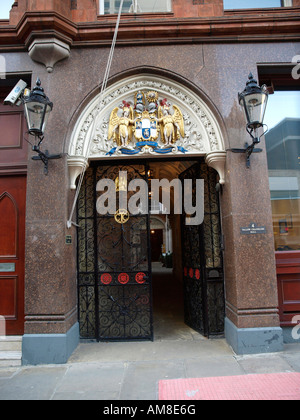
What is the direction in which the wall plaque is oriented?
toward the camera

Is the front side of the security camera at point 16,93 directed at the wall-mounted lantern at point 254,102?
no

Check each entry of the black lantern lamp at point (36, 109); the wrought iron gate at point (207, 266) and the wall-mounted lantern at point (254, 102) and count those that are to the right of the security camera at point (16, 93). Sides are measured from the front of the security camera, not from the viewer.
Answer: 0

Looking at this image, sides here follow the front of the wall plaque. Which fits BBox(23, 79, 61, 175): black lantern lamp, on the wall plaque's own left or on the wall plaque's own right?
on the wall plaque's own right

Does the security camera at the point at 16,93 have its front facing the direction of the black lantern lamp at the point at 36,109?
no

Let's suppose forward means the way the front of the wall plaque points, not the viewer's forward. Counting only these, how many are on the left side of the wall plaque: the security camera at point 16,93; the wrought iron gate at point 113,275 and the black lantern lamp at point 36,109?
0

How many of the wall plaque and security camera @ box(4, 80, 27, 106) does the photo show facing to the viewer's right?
0

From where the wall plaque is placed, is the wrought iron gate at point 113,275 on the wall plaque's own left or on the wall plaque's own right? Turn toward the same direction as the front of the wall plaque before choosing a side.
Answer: on the wall plaque's own right

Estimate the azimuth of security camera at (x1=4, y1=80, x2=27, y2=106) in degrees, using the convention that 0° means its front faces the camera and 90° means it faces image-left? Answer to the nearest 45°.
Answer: approximately 45°

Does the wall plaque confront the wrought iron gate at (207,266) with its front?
no

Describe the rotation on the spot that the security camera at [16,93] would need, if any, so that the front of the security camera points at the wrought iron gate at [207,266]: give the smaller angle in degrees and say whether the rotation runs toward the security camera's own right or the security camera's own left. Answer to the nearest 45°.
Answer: approximately 135° to the security camera's own left

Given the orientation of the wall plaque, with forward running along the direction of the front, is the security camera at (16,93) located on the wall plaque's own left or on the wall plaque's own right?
on the wall plaque's own right

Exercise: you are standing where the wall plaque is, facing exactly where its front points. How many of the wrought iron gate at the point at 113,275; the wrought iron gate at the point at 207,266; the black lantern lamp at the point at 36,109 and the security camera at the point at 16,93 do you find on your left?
0
